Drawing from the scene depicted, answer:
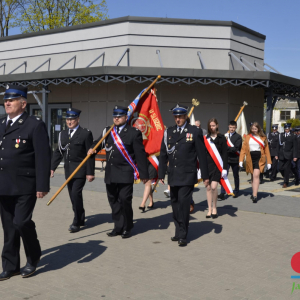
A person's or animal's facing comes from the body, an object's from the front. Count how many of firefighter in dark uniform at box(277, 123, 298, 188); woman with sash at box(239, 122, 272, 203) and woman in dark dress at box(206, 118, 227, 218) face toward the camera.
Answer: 3

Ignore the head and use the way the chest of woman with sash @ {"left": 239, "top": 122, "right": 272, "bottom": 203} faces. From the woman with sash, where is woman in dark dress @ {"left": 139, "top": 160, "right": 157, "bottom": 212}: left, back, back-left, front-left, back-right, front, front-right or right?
front-right

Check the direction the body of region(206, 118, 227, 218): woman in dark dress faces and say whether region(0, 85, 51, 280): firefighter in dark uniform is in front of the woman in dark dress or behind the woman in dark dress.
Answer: in front

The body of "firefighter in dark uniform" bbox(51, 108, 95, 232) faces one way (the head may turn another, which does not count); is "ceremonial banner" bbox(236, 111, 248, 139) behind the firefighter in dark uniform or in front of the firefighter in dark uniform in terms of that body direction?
behind

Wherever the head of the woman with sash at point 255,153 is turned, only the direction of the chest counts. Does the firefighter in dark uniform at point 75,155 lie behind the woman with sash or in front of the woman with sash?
in front

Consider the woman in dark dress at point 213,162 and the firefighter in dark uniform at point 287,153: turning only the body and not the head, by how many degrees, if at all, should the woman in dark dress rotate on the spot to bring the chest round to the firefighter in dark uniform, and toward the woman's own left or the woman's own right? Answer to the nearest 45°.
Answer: approximately 135° to the woman's own left

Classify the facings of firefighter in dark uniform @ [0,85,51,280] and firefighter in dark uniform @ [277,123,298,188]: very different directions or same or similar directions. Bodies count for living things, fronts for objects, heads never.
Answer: same or similar directions

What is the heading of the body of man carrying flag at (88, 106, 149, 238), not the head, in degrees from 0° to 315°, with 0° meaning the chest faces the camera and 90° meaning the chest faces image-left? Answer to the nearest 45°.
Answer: approximately 45°

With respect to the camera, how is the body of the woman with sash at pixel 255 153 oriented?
toward the camera

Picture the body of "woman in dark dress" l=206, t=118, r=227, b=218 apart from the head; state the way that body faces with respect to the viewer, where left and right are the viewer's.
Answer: facing the viewer

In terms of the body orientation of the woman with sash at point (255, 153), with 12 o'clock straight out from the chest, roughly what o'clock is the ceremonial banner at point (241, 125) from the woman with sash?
The ceremonial banner is roughly at 6 o'clock from the woman with sash.

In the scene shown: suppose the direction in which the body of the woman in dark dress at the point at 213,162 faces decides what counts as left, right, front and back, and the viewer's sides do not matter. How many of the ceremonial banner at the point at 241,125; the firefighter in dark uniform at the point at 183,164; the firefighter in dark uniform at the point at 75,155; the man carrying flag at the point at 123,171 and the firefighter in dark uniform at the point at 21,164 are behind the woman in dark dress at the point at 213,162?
1

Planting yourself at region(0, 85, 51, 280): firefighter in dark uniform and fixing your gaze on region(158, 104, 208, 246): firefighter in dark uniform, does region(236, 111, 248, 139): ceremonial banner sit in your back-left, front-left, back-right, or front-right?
front-left

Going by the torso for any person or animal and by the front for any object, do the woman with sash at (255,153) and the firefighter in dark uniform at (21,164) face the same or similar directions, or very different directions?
same or similar directions

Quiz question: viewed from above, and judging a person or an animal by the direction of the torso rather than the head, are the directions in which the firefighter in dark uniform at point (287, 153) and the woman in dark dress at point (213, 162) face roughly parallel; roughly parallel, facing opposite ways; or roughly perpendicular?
roughly parallel

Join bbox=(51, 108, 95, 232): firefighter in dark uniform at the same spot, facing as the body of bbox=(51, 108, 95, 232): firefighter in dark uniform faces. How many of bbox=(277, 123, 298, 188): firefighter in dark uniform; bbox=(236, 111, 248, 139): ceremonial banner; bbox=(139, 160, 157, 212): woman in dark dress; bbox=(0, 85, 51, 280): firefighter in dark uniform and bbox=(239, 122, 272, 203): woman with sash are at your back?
4
